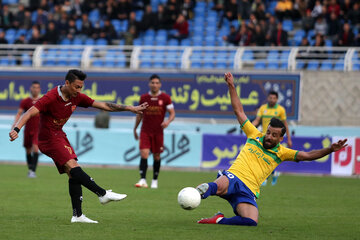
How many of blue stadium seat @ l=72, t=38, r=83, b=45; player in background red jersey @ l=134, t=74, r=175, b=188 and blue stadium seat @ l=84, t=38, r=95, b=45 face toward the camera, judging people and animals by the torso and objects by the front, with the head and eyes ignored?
3

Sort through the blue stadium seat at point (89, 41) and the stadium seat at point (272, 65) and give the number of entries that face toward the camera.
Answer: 2

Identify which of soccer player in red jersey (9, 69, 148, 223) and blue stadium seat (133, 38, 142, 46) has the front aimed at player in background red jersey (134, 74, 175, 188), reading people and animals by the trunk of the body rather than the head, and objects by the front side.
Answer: the blue stadium seat

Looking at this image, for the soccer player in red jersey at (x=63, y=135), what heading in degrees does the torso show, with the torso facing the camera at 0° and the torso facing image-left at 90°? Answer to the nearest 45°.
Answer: approximately 315°

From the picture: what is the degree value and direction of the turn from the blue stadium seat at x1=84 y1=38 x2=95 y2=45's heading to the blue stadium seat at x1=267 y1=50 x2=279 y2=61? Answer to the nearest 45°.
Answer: approximately 45° to its left

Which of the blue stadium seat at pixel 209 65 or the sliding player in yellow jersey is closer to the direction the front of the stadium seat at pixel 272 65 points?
the sliding player in yellow jersey

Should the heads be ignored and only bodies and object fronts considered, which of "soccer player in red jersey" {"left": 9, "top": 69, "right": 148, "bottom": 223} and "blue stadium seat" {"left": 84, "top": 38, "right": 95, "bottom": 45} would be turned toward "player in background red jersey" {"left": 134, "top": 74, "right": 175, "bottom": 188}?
the blue stadium seat

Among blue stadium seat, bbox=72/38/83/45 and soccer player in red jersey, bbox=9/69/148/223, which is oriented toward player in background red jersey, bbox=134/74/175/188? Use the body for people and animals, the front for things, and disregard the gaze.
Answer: the blue stadium seat

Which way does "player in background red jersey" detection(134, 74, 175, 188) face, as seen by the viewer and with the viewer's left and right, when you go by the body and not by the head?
facing the viewer

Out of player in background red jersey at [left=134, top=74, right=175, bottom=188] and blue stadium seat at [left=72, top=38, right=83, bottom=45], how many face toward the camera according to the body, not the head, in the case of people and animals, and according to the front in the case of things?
2

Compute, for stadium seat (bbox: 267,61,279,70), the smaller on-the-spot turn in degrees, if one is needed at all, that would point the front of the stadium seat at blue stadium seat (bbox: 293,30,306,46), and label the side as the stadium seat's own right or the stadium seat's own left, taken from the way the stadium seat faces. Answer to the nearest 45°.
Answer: approximately 135° to the stadium seat's own left

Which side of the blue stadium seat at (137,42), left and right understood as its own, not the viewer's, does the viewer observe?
front

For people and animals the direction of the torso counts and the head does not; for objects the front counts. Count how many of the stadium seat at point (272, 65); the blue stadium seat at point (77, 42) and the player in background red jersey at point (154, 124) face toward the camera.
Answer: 3

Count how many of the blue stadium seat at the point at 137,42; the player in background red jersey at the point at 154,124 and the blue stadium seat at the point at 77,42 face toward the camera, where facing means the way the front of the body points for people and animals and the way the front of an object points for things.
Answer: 3
